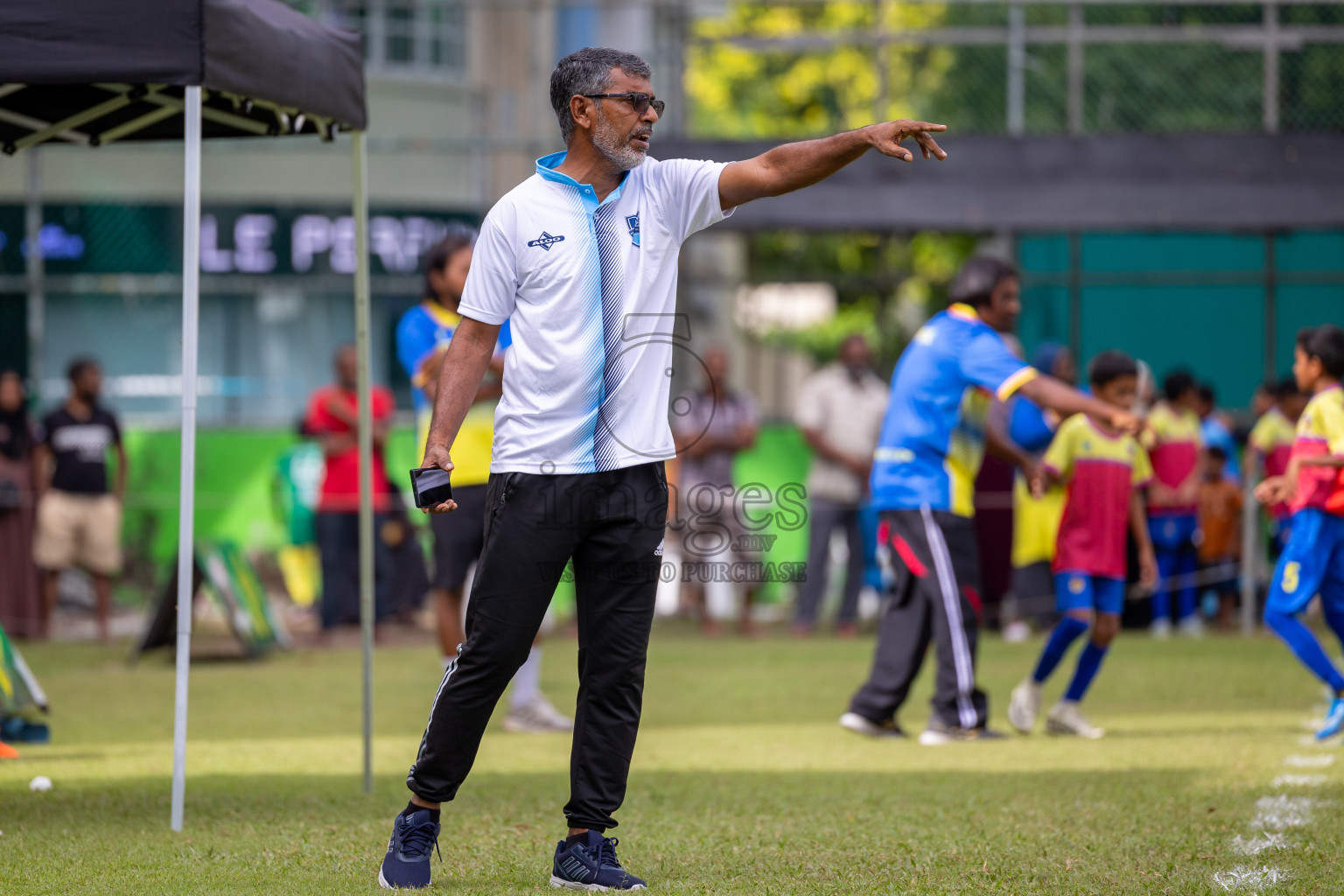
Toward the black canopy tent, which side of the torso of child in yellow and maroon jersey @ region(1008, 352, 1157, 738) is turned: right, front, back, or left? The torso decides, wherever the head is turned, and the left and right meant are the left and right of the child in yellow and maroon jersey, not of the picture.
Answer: right

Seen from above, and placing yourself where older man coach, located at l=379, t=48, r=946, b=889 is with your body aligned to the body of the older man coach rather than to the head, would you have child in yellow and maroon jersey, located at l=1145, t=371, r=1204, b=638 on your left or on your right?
on your left

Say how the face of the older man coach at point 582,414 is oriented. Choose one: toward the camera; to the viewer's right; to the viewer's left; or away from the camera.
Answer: to the viewer's right

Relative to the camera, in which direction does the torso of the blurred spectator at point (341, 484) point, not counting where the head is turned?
toward the camera

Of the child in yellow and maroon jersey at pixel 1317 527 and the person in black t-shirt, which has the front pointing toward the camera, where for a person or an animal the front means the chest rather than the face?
the person in black t-shirt

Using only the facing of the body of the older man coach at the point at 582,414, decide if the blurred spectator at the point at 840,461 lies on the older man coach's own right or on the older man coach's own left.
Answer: on the older man coach's own left

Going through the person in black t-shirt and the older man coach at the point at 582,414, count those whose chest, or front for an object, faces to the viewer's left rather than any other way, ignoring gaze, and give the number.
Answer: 0

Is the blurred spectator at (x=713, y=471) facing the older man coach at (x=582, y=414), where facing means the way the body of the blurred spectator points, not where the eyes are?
yes

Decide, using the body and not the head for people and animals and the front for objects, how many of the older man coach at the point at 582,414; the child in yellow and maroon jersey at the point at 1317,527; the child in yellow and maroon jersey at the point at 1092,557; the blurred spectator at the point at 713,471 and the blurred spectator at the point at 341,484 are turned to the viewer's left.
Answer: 1

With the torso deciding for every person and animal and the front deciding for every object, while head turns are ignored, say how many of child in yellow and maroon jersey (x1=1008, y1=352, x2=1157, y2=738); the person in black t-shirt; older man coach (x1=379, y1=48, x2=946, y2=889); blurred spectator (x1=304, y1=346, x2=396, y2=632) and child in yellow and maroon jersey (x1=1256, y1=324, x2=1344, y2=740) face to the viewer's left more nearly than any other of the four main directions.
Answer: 1

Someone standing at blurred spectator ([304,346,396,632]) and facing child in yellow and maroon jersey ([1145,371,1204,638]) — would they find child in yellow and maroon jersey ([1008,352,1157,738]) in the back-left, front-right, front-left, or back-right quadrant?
front-right

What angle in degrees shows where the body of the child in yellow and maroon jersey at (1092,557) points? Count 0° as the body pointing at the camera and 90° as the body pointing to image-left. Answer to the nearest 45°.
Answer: approximately 315°

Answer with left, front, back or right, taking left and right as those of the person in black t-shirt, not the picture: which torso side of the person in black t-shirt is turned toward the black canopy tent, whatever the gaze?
front

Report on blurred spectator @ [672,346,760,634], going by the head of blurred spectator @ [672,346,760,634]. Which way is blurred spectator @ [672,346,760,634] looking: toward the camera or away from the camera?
toward the camera

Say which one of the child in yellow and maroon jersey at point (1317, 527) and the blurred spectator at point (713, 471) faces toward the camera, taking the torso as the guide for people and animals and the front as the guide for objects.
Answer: the blurred spectator

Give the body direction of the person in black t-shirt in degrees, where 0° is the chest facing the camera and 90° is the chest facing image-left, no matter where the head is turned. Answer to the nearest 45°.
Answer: approximately 0°

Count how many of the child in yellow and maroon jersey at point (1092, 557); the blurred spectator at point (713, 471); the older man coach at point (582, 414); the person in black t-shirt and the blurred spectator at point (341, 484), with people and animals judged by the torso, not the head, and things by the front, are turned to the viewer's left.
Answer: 0

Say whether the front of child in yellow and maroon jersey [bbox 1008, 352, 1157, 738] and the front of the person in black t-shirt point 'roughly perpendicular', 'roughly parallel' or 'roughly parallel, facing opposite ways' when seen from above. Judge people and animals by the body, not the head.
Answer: roughly parallel

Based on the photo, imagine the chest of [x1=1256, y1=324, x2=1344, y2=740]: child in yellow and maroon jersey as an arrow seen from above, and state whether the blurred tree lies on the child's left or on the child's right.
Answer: on the child's right

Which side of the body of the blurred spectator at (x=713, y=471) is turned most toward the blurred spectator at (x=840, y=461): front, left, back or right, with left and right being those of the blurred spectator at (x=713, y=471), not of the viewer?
left
